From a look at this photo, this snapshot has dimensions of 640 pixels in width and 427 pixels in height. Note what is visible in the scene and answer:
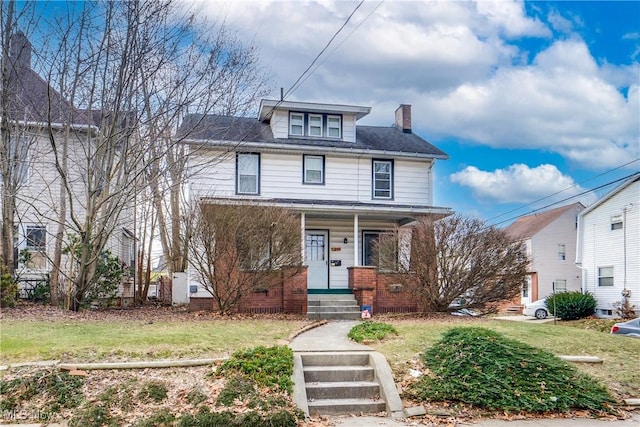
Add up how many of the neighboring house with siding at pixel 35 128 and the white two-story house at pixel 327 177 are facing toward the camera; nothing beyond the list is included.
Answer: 2

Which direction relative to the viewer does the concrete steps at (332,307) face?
toward the camera

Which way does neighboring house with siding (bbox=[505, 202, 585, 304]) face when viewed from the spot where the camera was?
facing the viewer and to the left of the viewer

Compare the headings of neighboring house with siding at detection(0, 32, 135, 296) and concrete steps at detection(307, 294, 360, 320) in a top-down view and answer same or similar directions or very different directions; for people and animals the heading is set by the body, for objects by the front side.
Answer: same or similar directions

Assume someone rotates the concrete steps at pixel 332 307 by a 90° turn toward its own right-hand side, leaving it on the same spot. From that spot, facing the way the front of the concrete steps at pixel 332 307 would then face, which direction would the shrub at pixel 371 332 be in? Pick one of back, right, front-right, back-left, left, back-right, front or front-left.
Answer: left

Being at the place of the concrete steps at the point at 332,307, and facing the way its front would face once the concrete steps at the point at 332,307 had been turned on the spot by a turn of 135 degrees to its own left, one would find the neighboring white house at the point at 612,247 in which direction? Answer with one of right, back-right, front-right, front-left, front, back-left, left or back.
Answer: front

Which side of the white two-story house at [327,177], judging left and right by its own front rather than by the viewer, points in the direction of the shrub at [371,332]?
front

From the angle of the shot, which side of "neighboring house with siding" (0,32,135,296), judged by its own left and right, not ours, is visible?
front

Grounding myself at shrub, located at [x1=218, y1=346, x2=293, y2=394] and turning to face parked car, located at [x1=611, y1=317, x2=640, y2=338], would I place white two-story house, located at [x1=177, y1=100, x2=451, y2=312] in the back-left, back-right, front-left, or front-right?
front-left

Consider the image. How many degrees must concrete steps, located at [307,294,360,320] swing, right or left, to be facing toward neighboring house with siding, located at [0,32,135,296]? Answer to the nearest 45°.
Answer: approximately 90° to its right

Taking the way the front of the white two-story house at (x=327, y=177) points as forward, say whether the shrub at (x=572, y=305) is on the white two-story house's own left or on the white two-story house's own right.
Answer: on the white two-story house's own left

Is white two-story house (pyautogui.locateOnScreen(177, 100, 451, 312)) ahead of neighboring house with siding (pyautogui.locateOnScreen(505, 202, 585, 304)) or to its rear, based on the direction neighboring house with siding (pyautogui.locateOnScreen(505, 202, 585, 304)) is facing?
ahead

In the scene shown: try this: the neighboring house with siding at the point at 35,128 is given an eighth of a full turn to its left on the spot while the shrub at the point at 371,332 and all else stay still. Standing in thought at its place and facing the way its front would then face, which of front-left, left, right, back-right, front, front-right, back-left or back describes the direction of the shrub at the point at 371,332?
front

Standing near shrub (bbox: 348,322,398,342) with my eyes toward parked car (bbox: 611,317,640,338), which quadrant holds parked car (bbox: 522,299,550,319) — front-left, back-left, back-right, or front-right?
front-left
